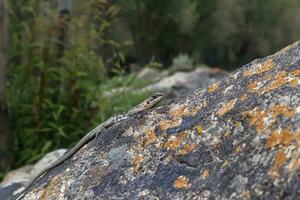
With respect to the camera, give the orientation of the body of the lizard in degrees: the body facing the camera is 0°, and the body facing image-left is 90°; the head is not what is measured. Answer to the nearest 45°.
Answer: approximately 270°
